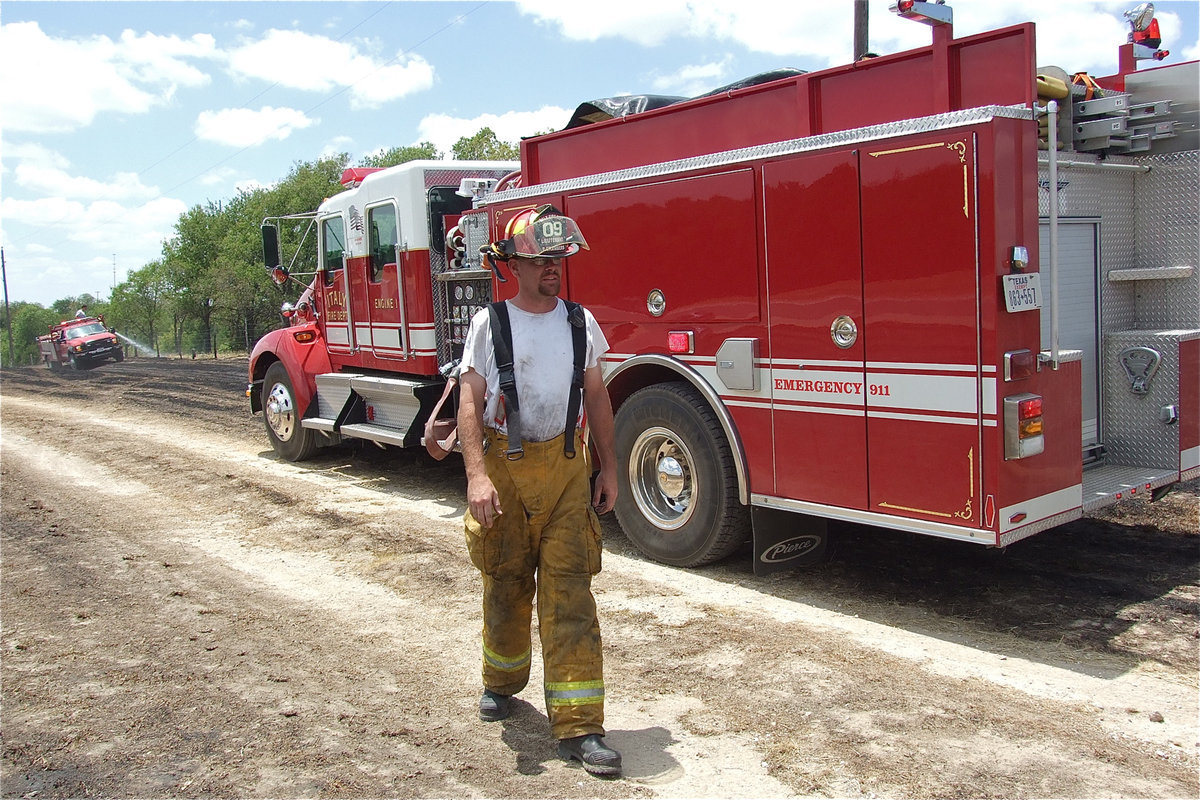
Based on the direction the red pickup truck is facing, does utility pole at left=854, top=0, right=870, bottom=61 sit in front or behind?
in front

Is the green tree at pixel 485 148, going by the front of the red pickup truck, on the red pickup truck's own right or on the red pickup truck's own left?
on the red pickup truck's own left

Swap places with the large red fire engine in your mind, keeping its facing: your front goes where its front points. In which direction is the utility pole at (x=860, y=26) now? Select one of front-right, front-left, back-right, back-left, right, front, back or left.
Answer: front-right

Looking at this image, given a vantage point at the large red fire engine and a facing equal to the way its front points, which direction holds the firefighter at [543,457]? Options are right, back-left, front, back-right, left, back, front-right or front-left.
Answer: left

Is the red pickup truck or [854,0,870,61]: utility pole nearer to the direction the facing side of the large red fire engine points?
the red pickup truck

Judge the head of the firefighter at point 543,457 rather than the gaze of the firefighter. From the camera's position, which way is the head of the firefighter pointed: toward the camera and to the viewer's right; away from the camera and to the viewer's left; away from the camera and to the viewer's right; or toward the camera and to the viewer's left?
toward the camera and to the viewer's right

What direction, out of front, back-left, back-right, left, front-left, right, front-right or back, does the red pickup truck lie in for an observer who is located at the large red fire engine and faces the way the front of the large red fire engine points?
front

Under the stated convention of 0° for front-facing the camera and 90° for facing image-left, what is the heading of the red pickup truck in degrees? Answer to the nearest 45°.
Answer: approximately 315°

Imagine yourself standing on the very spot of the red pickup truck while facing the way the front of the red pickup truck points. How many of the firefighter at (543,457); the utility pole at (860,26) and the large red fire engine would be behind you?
0

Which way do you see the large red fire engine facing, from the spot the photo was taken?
facing away from the viewer and to the left of the viewer

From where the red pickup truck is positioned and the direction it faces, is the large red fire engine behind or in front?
in front
